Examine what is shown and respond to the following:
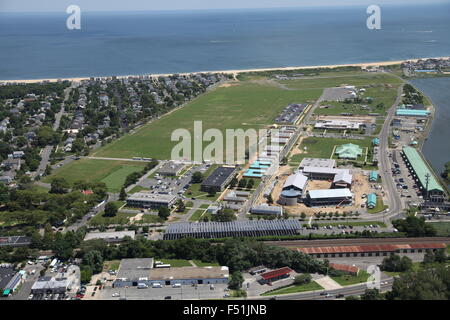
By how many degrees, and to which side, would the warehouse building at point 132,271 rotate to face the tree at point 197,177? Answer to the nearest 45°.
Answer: approximately 180°

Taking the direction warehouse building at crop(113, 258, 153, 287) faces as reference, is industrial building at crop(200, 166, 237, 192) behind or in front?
behind

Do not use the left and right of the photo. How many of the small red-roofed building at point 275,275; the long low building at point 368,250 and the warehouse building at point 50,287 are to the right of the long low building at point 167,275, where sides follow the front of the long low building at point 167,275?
1

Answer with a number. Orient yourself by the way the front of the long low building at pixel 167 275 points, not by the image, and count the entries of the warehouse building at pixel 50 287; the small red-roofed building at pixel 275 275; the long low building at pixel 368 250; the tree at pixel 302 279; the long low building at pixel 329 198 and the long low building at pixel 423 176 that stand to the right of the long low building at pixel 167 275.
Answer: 1

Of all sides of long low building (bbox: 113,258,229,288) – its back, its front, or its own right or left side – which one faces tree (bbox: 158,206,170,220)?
back

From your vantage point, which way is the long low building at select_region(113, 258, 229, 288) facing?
toward the camera

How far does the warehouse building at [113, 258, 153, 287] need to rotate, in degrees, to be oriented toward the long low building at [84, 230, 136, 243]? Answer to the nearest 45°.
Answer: approximately 180°

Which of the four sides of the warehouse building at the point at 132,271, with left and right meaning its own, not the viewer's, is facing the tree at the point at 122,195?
back

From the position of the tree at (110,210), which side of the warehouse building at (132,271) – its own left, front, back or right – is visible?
back

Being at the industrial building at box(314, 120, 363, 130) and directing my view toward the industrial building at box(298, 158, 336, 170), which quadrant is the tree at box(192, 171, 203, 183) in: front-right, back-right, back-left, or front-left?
front-right

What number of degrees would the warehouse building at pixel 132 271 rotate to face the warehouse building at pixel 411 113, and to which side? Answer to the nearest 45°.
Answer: approximately 135° to its left

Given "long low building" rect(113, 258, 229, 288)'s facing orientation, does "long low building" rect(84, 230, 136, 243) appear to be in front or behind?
behind

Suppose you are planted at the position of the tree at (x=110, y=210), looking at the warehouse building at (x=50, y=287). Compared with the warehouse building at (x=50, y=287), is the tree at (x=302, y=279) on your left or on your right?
left

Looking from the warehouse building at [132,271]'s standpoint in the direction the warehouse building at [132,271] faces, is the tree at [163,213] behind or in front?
behind
